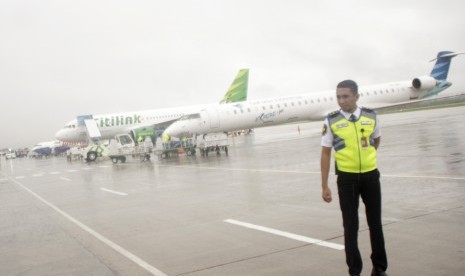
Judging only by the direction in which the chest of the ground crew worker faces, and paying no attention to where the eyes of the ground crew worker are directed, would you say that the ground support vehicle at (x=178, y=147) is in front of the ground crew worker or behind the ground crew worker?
behind

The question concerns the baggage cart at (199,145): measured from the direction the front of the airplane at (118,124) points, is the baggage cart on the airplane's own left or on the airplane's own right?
on the airplane's own left

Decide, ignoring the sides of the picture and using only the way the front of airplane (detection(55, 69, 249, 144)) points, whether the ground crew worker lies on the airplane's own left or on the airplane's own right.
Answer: on the airplane's own left

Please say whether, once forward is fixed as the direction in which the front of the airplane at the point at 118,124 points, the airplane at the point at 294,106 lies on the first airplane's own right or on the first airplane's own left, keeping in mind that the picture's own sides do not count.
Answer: on the first airplane's own left

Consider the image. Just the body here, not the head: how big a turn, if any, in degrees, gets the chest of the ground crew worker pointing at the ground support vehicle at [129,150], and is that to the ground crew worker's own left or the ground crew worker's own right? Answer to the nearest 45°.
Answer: approximately 135° to the ground crew worker's own right

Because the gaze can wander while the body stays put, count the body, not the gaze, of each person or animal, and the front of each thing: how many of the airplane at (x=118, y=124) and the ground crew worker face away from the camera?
0

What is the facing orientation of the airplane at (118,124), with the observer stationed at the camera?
facing the viewer and to the left of the viewer

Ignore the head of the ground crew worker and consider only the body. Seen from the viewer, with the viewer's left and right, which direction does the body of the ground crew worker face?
facing the viewer
